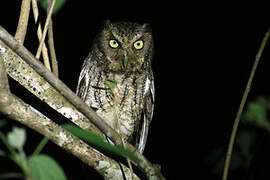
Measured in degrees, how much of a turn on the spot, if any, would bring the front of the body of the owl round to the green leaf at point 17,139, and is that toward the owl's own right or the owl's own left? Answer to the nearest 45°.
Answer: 0° — it already faces it

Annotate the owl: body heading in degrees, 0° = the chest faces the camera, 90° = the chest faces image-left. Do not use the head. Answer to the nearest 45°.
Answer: approximately 0°

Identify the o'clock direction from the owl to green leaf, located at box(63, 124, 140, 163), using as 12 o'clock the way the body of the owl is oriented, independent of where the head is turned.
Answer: The green leaf is roughly at 12 o'clock from the owl.

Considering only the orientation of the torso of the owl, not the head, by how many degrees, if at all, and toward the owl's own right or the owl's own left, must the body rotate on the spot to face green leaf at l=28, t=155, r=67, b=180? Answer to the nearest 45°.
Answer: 0° — it already faces it
